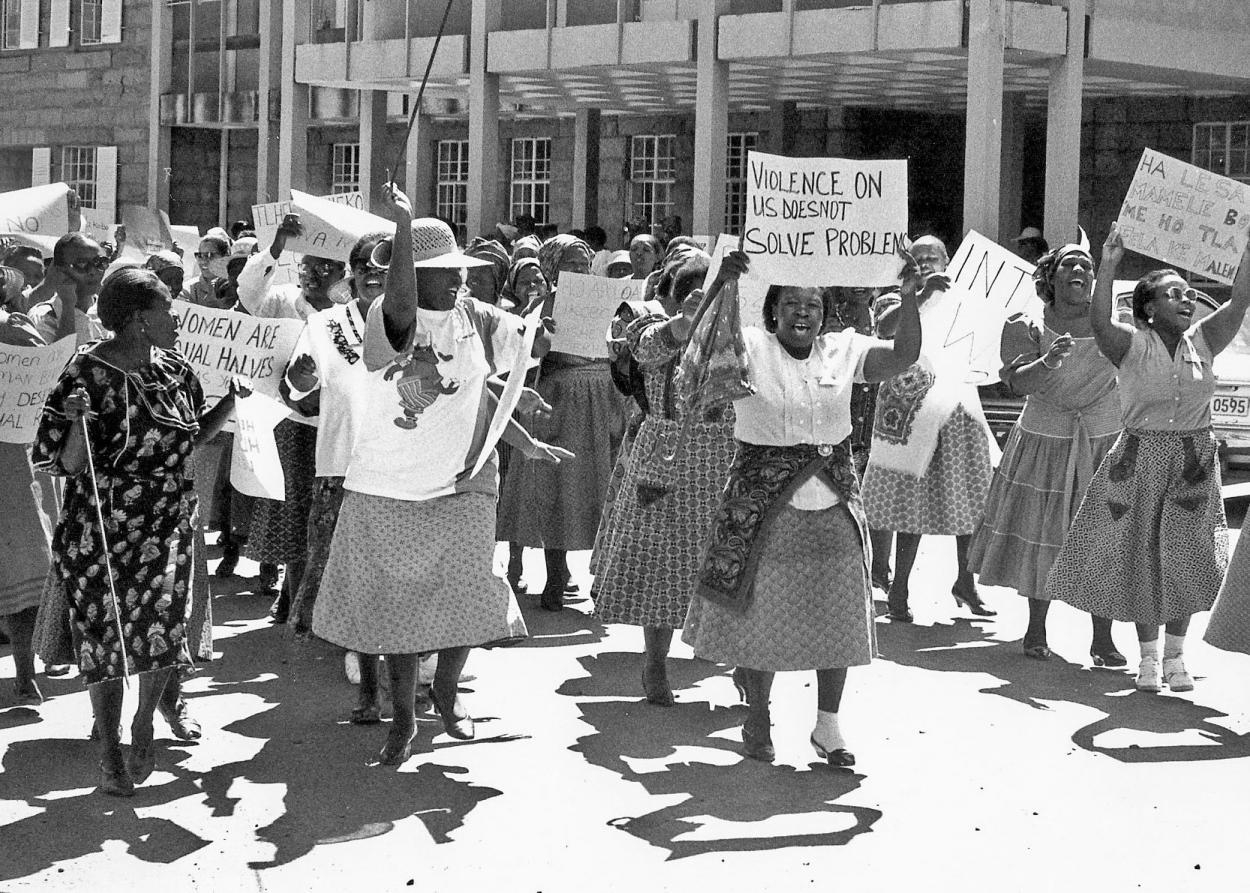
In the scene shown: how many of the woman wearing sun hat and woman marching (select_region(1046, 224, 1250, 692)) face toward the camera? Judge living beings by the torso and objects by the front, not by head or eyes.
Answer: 2

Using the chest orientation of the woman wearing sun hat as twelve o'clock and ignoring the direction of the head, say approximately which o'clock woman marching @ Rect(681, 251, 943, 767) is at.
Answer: The woman marching is roughly at 9 o'clock from the woman wearing sun hat.

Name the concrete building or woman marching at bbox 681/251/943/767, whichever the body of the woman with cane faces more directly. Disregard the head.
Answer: the woman marching

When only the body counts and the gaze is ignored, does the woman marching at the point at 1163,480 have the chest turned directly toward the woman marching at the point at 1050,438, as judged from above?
no

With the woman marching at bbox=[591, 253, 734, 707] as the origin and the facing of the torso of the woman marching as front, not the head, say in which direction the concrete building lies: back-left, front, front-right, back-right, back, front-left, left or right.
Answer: back-left

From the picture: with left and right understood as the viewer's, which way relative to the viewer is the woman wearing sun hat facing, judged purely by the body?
facing the viewer

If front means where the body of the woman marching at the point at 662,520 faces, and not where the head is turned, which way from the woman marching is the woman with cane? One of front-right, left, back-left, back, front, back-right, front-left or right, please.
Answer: right

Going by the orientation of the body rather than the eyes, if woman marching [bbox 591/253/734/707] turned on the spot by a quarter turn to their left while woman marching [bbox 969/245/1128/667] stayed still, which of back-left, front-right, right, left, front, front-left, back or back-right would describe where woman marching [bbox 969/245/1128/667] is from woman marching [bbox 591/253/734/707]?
front

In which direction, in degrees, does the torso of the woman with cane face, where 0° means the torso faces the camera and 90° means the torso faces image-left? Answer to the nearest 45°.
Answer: approximately 315°

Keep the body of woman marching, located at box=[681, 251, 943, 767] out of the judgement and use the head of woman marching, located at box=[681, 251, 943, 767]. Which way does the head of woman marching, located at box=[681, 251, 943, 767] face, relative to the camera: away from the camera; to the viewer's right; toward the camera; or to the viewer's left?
toward the camera

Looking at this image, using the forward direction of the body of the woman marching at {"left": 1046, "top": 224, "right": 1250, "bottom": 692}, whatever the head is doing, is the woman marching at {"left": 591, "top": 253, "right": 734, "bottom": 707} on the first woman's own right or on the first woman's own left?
on the first woman's own right

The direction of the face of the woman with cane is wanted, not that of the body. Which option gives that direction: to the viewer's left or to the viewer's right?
to the viewer's right

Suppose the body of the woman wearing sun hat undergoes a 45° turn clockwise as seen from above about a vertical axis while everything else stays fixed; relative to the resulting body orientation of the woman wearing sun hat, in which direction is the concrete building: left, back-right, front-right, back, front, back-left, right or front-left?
back-right

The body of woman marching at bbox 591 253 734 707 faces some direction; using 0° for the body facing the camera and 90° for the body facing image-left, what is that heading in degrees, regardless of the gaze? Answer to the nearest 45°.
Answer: approximately 315°

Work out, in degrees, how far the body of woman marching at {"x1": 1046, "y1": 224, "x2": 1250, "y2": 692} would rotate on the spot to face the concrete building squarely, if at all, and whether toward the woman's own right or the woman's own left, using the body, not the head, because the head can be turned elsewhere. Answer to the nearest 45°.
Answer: approximately 180°
